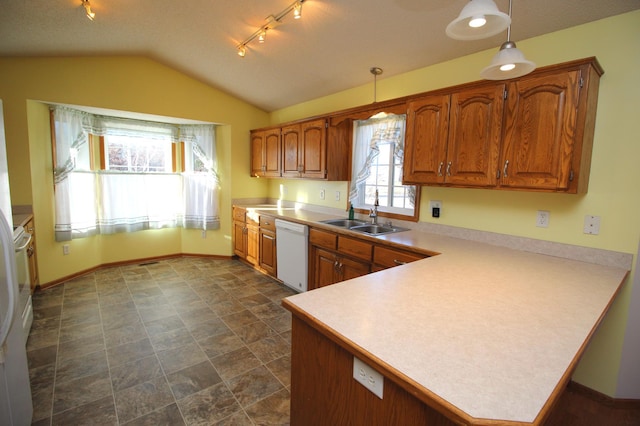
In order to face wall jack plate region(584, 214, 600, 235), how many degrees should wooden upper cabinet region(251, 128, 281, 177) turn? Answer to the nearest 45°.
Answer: approximately 90° to its left

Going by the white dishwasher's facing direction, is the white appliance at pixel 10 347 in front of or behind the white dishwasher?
in front

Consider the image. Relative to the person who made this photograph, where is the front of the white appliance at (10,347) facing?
facing to the right of the viewer

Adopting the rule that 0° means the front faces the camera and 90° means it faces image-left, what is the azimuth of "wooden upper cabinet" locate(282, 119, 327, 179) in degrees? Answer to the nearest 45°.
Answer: approximately 45°

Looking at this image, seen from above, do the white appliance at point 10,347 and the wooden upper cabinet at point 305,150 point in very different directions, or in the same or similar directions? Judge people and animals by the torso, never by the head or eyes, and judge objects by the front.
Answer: very different directions

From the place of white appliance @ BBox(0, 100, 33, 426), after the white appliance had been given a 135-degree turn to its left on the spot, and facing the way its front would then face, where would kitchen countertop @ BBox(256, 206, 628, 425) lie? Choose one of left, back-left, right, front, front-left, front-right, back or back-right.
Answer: back

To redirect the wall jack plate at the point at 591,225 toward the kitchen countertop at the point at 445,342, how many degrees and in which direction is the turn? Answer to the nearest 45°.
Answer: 0° — it already faces it

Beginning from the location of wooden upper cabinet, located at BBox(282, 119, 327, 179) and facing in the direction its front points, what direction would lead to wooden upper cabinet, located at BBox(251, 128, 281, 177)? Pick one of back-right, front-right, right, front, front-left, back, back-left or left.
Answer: right

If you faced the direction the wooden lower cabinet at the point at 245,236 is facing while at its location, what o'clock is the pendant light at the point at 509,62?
The pendant light is roughly at 10 o'clock from the wooden lower cabinet.

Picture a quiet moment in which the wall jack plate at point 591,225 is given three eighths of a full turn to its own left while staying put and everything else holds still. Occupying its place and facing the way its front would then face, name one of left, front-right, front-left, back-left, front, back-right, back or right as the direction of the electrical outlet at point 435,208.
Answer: back-left

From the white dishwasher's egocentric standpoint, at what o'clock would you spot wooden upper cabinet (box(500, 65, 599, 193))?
The wooden upper cabinet is roughly at 9 o'clock from the white dishwasher.

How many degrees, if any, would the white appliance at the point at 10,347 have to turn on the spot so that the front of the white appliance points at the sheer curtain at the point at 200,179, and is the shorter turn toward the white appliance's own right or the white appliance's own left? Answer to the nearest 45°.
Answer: approximately 45° to the white appliance's own left
